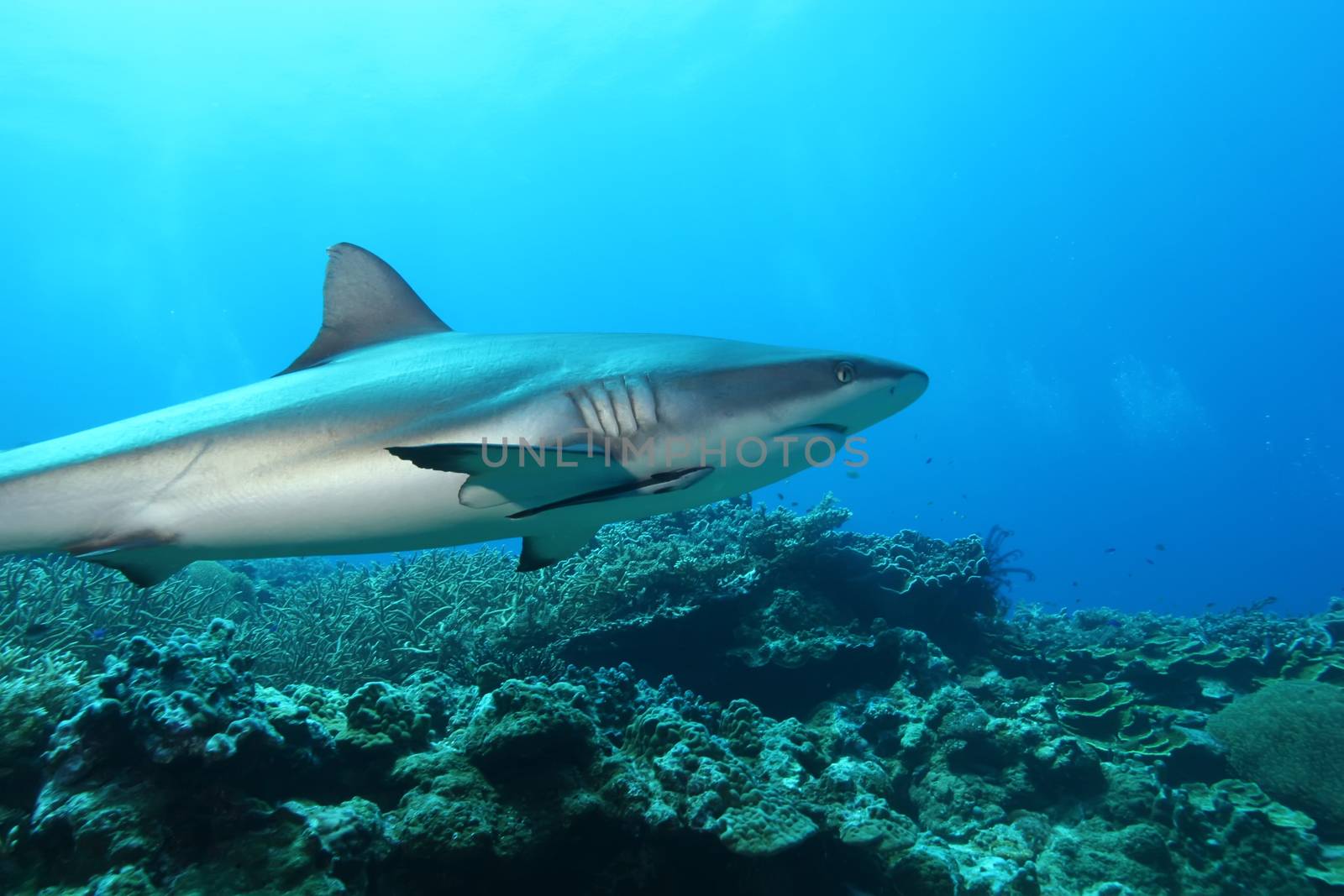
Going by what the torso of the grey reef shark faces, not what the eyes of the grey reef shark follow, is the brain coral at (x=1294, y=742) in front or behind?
in front

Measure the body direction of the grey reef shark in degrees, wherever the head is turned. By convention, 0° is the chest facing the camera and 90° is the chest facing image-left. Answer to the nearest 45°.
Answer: approximately 270°
